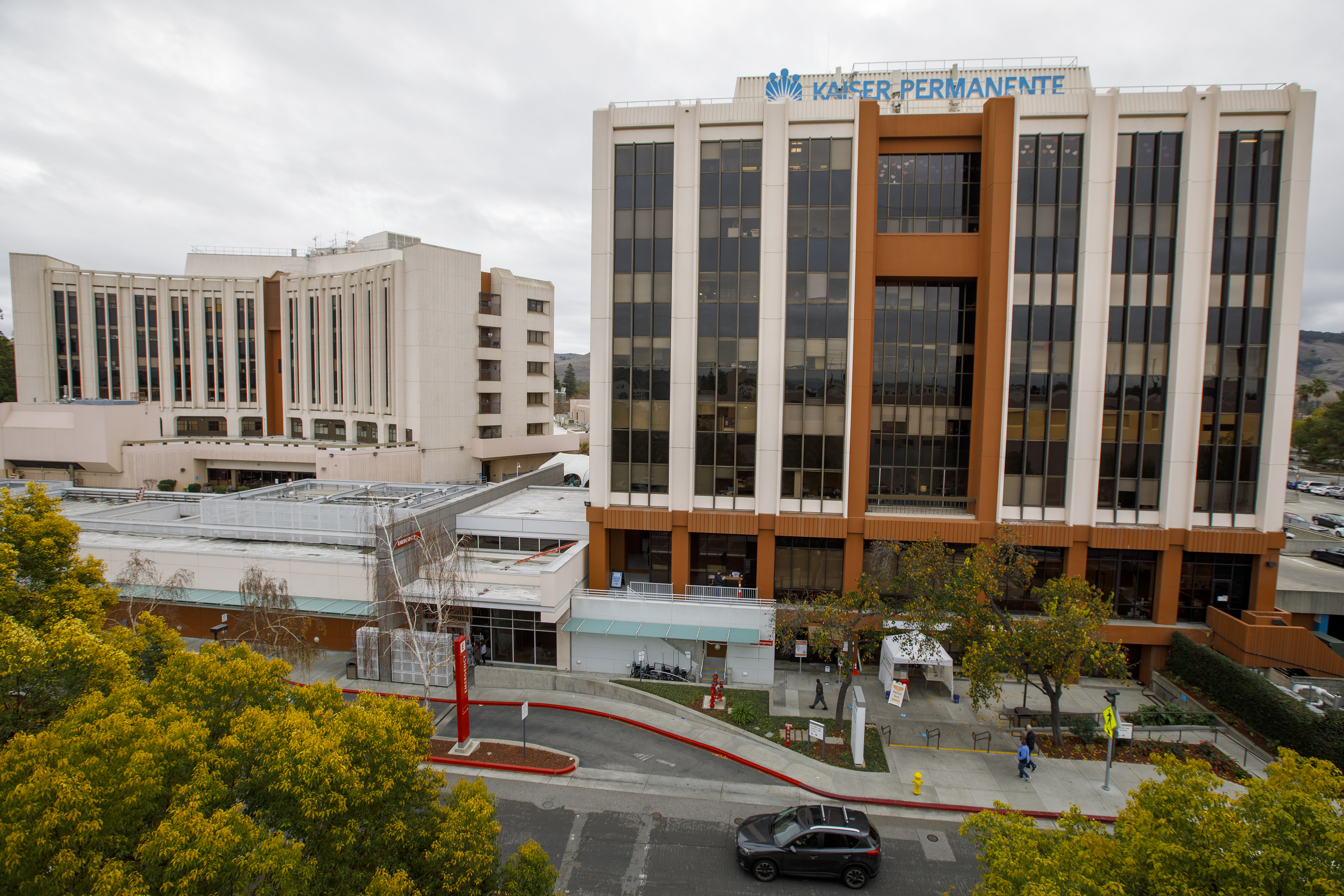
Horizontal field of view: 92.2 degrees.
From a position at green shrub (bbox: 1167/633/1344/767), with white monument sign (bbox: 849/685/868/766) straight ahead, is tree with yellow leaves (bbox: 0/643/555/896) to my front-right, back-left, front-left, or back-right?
front-left

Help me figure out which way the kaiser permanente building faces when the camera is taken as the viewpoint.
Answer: facing the viewer

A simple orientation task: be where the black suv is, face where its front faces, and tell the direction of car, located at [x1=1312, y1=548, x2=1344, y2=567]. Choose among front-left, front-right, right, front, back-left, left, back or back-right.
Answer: back-right

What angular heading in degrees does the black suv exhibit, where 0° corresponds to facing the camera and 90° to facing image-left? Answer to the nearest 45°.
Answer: approximately 90°

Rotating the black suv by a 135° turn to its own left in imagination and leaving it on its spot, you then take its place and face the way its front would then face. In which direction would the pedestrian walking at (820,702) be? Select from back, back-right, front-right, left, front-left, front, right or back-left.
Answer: back-left

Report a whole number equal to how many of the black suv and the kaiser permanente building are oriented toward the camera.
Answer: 1

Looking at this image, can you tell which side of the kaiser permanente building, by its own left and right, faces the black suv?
front

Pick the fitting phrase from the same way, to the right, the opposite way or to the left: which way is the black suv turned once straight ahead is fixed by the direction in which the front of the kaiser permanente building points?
to the right

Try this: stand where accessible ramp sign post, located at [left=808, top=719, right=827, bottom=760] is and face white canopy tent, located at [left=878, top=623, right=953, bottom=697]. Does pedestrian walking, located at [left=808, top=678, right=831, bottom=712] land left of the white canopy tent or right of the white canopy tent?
left

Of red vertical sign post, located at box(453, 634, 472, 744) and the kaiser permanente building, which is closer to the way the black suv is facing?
the red vertical sign post

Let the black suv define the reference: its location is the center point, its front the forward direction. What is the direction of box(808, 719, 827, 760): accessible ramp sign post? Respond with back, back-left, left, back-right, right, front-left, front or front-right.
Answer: right

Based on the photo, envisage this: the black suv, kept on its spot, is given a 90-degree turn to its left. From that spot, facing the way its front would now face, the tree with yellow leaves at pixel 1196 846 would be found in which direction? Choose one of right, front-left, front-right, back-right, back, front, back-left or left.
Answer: front-left

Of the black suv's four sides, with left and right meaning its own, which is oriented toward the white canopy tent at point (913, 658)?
right

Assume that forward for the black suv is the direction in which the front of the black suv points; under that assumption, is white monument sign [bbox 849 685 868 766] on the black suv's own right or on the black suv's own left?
on the black suv's own right
